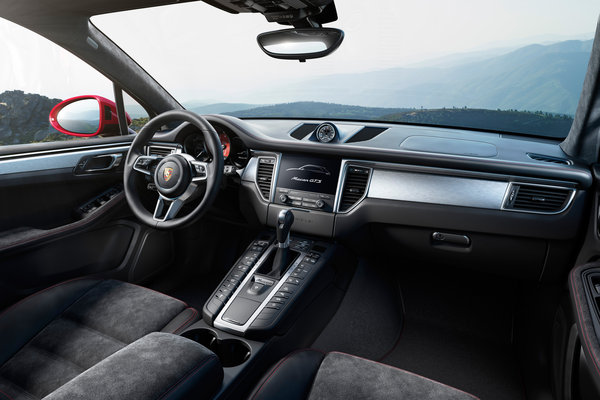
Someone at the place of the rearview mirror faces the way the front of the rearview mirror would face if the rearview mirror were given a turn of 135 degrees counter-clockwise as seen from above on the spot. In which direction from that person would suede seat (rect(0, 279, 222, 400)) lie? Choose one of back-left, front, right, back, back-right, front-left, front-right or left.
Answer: back

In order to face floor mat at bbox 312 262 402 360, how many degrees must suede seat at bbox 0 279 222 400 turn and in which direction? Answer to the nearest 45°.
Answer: approximately 45° to its right

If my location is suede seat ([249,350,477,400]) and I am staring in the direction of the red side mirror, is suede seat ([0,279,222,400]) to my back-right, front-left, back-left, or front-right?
front-left

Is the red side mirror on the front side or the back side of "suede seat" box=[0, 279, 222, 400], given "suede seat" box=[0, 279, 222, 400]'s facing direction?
on the front side

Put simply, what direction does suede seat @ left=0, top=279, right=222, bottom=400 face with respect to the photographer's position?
facing away from the viewer and to the right of the viewer

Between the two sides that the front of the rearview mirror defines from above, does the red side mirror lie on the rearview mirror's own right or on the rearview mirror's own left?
on the rearview mirror's own right

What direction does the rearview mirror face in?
toward the camera

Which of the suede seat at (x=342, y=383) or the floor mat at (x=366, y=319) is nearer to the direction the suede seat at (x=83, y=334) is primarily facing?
the floor mat
